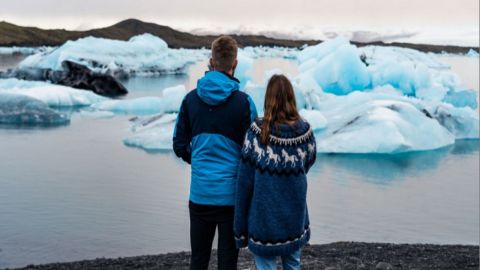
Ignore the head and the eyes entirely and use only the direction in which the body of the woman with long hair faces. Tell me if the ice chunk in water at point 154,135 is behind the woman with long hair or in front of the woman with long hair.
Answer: in front

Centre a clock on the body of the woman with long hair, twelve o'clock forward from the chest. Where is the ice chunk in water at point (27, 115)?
The ice chunk in water is roughly at 11 o'clock from the woman with long hair.

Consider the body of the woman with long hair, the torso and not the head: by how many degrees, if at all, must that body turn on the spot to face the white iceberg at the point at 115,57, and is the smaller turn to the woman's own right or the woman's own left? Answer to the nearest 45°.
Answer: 0° — they already face it

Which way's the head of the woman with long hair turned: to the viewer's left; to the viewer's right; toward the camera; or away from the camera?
away from the camera

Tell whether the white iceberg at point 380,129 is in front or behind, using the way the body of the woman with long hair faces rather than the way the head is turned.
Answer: in front

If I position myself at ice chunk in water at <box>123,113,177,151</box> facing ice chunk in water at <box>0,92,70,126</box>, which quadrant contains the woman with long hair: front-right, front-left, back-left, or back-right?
back-left

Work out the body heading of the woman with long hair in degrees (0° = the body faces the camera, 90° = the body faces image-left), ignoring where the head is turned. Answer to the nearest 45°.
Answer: approximately 180°
